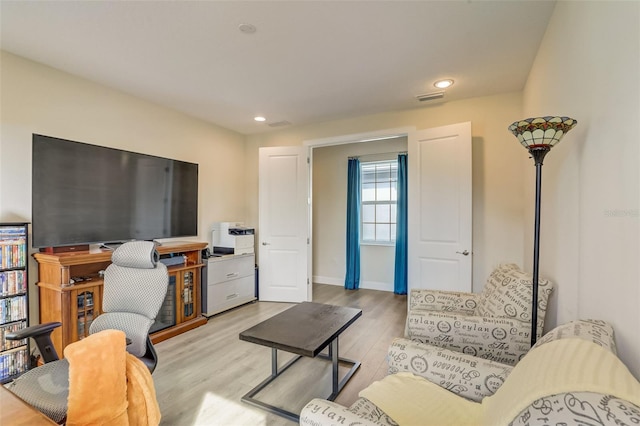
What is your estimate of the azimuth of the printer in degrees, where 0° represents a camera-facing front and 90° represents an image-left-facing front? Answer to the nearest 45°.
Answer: approximately 315°

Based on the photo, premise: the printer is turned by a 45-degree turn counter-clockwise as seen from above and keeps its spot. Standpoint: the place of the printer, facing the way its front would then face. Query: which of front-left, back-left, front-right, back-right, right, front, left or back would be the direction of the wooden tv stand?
back-right

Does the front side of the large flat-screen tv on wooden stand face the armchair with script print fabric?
yes

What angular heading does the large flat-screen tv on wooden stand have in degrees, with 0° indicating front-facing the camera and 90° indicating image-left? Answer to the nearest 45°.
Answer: approximately 315°

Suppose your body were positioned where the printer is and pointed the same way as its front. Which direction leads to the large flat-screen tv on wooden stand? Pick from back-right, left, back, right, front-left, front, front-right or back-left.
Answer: right

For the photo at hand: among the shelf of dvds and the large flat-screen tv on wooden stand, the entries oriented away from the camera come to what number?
0

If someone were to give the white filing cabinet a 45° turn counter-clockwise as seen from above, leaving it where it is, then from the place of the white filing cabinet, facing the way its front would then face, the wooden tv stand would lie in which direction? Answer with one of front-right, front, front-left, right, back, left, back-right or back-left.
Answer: back-right

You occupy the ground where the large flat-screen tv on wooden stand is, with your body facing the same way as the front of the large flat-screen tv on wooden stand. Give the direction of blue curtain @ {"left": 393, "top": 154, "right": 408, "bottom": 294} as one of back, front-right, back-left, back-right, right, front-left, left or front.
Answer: front-left

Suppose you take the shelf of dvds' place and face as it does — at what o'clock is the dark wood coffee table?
The dark wood coffee table is roughly at 12 o'clock from the shelf of dvds.

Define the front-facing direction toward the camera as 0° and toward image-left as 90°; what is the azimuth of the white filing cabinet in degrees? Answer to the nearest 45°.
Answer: approximately 315°
